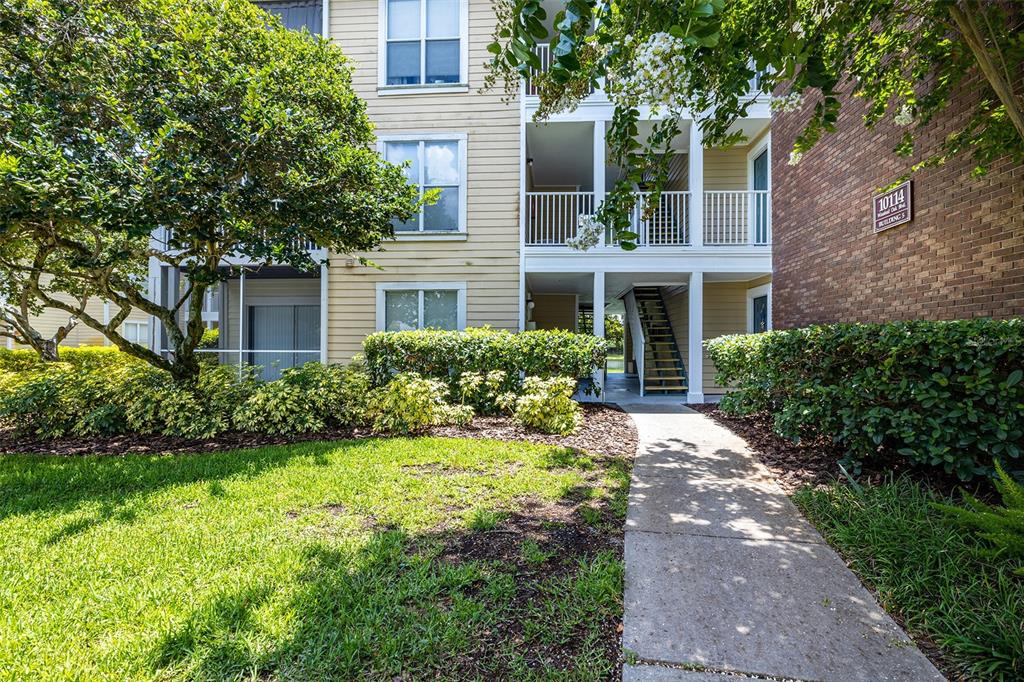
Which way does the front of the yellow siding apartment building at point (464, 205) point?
toward the camera

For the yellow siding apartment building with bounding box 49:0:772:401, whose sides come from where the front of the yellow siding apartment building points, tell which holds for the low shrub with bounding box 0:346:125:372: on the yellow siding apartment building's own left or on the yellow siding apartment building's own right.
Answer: on the yellow siding apartment building's own right

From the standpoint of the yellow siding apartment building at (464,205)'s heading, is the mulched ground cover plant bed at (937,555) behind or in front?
in front

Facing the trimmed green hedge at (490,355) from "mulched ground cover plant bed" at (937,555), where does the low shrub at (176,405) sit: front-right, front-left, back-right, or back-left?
front-left

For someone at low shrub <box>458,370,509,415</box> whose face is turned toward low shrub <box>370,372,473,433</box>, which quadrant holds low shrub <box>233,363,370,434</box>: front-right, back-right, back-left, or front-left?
front-right

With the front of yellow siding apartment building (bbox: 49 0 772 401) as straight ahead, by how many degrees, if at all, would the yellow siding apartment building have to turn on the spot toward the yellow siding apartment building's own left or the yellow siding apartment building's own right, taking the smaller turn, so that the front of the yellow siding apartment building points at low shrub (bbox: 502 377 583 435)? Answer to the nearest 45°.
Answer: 0° — it already faces it

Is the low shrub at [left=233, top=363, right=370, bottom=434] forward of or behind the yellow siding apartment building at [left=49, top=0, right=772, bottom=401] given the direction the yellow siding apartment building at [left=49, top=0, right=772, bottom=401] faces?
forward

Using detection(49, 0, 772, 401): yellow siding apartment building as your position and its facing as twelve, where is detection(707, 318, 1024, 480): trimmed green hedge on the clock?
The trimmed green hedge is roughly at 11 o'clock from the yellow siding apartment building.

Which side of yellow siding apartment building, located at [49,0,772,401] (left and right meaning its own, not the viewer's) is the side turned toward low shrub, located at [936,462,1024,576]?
front

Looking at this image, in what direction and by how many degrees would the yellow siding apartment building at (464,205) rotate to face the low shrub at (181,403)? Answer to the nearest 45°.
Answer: approximately 45° to its right

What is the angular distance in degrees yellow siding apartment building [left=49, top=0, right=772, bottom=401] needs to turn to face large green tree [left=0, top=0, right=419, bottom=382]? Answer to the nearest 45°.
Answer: approximately 45° to its right
